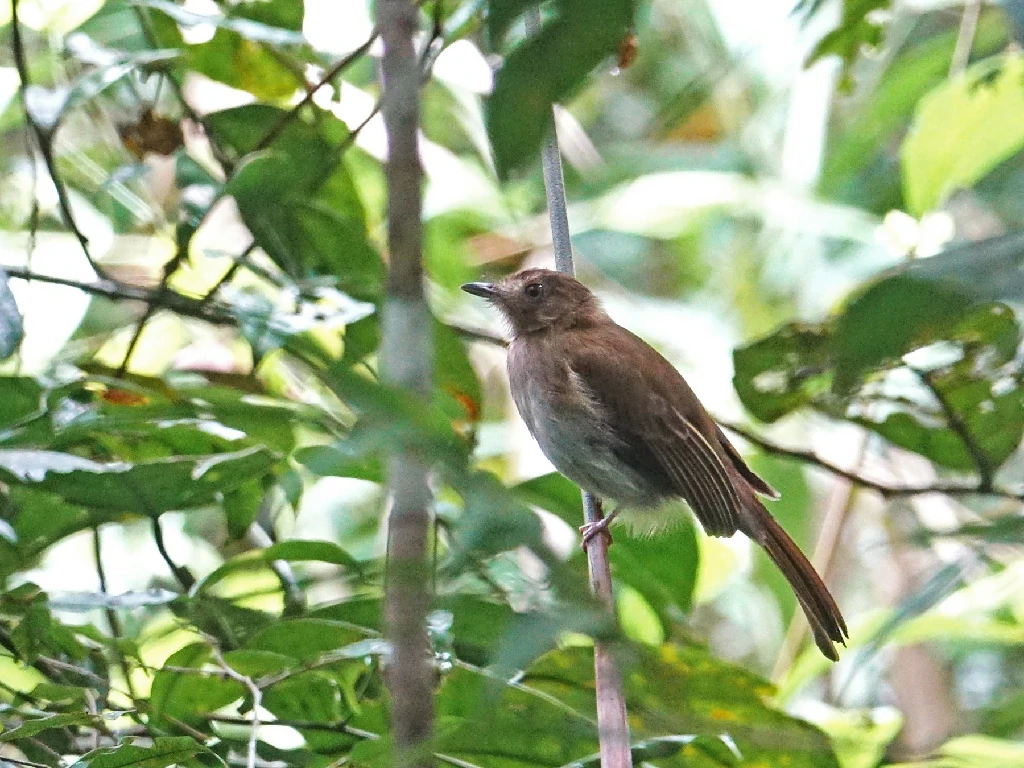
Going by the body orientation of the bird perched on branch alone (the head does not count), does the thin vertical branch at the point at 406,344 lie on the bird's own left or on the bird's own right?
on the bird's own left

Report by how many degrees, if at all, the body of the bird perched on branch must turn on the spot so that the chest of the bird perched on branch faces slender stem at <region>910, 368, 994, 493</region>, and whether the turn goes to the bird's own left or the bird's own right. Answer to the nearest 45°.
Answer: approximately 135° to the bird's own left

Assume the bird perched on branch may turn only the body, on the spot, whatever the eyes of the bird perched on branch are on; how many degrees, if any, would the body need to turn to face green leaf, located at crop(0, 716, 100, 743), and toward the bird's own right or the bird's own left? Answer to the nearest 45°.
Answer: approximately 45° to the bird's own left

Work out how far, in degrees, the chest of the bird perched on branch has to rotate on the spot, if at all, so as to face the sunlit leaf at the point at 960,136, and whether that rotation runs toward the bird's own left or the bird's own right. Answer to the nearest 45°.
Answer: approximately 135° to the bird's own left

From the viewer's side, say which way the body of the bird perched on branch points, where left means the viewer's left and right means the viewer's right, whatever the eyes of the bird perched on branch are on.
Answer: facing to the left of the viewer

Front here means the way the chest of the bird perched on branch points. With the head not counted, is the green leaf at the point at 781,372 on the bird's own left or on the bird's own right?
on the bird's own right
